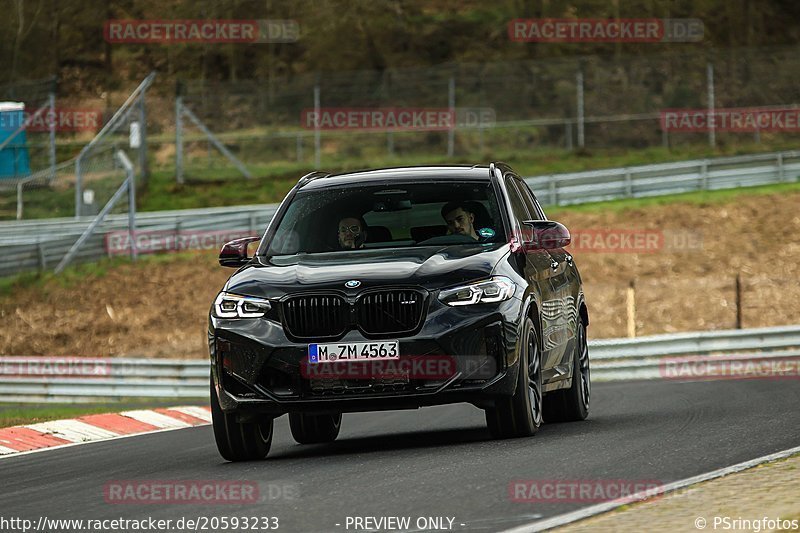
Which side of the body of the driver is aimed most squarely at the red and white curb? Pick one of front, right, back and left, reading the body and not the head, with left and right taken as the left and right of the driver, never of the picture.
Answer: right

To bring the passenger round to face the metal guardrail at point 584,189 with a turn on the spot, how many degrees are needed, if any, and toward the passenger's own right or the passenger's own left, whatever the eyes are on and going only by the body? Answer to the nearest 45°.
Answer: approximately 135° to the passenger's own right

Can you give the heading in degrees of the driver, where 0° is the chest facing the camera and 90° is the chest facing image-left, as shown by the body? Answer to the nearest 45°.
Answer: approximately 45°

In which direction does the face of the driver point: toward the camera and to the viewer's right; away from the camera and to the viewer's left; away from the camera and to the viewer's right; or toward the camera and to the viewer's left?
toward the camera and to the viewer's left

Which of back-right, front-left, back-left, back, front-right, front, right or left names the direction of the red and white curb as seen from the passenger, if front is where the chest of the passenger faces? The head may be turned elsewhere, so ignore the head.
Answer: right

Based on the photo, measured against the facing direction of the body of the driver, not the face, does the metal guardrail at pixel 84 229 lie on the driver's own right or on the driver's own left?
on the driver's own right

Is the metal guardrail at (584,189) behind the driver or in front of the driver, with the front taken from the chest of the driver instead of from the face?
behind

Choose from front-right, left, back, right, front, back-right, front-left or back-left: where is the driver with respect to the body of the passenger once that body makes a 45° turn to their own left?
left
